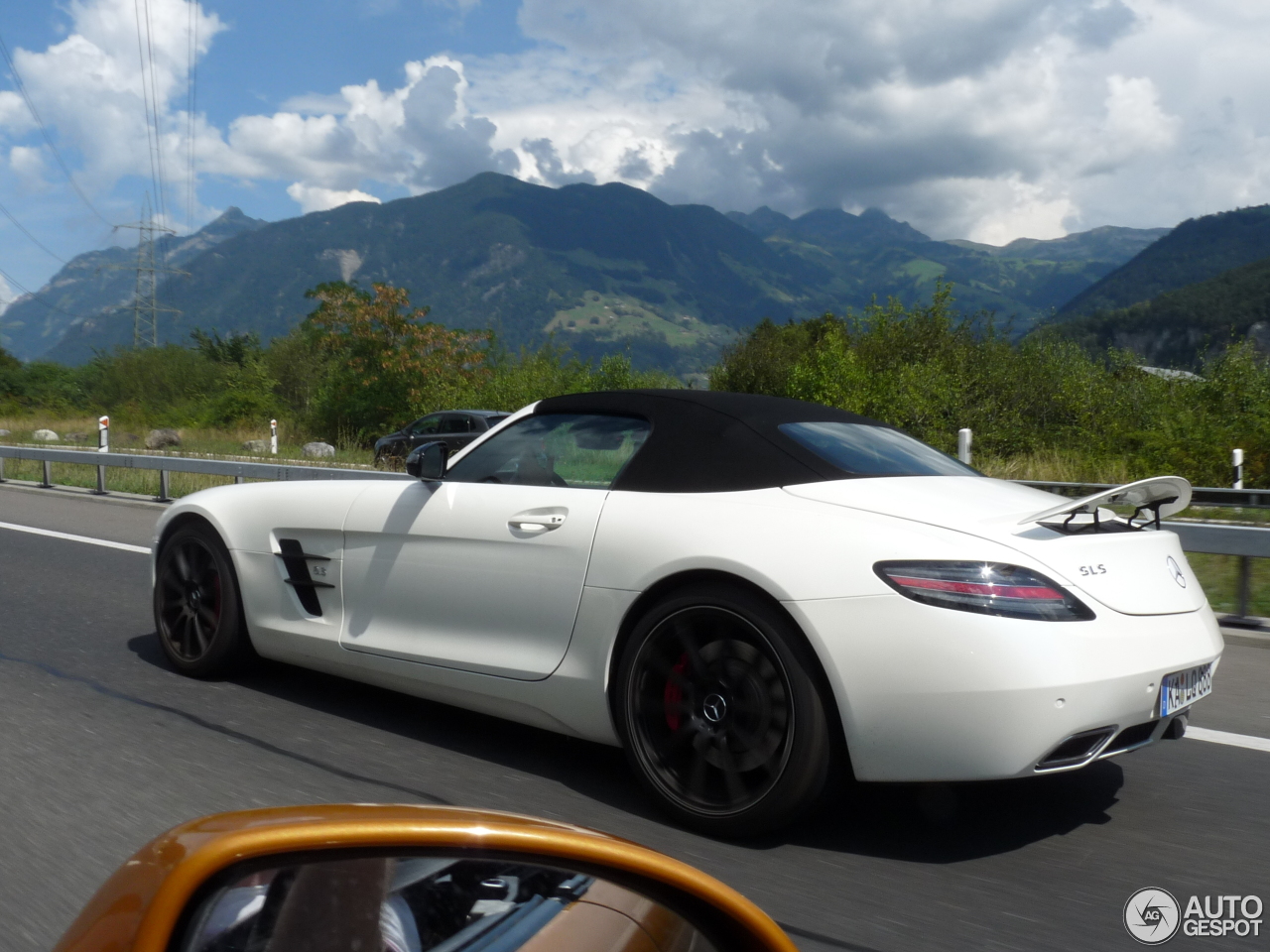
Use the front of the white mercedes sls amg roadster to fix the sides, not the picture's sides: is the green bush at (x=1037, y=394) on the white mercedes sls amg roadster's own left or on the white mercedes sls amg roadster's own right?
on the white mercedes sls amg roadster's own right

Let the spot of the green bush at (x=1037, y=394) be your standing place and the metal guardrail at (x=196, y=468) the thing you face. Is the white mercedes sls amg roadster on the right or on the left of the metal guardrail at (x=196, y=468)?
left

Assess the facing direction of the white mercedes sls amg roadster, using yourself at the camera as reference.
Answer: facing away from the viewer and to the left of the viewer

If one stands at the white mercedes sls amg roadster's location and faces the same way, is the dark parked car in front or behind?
in front

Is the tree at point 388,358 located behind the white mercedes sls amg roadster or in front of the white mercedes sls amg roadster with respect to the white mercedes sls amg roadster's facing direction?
in front

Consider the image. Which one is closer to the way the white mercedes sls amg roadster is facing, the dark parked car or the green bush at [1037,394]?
the dark parked car

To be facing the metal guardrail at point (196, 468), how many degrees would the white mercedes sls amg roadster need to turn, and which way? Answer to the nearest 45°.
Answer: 0° — it already faces it
